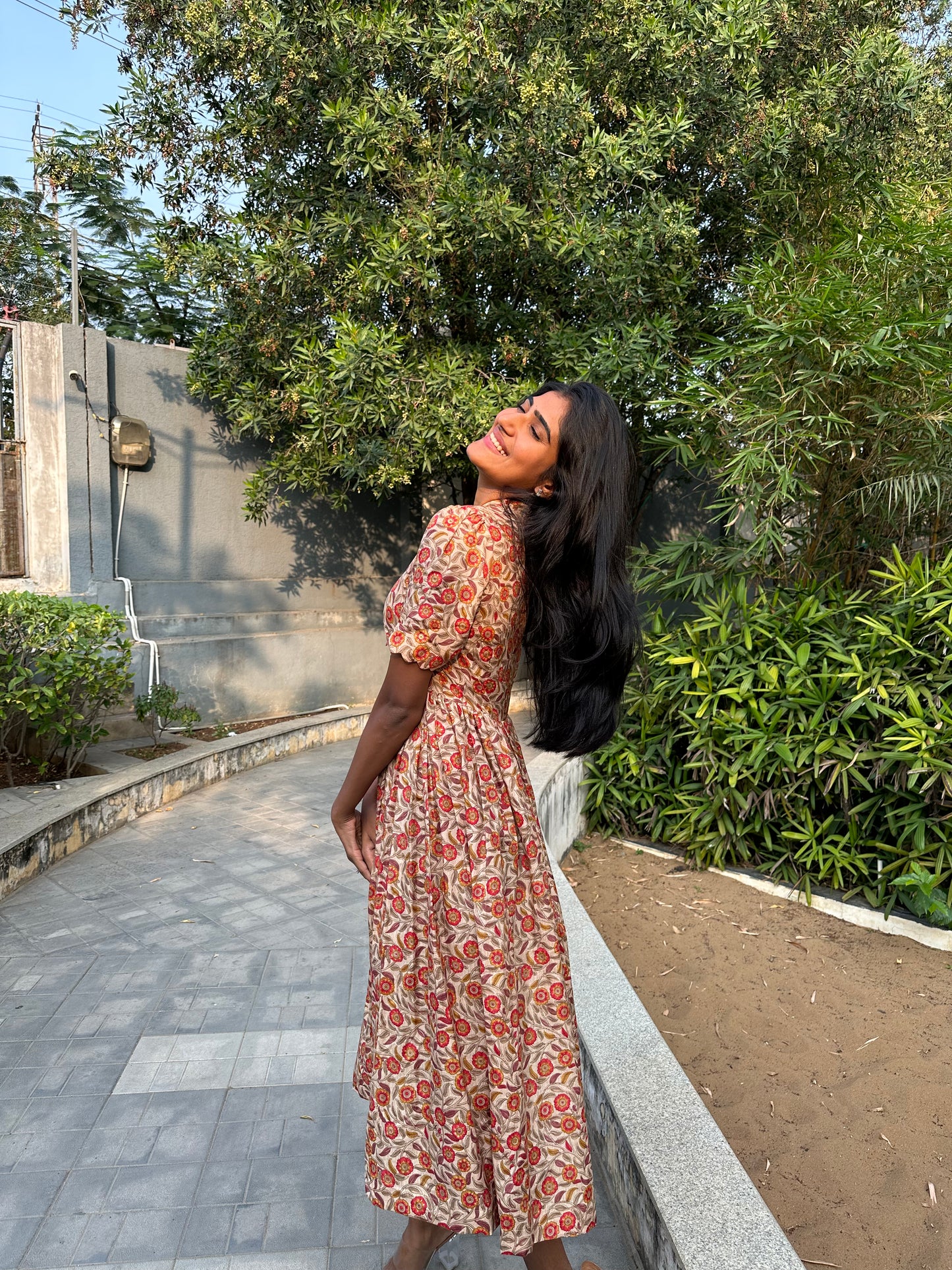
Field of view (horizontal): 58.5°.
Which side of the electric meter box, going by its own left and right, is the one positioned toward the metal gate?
right

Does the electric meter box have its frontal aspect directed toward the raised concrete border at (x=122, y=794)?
yes

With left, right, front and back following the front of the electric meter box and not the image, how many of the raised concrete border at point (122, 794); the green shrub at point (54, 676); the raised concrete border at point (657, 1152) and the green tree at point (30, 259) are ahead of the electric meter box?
3

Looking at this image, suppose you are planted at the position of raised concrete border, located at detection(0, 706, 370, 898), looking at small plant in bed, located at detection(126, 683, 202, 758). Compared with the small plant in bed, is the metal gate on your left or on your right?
left

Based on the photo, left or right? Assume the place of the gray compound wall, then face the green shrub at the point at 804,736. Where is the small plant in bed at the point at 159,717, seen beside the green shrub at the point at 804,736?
right

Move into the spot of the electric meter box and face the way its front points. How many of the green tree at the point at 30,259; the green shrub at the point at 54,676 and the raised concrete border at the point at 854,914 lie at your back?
1

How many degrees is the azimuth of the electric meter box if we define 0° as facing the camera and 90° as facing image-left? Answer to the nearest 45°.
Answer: approximately 0°

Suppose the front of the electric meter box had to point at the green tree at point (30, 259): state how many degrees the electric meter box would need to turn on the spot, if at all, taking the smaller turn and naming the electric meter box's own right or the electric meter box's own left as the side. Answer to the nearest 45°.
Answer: approximately 180°
